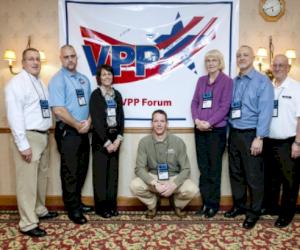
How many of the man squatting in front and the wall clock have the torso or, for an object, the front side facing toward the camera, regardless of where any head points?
2

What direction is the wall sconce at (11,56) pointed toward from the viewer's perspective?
toward the camera

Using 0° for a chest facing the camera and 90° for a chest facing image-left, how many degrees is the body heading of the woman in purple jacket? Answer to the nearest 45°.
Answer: approximately 45°

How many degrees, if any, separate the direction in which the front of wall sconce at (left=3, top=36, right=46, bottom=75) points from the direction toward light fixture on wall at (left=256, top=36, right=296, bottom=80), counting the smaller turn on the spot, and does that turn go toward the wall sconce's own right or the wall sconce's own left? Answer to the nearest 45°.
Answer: approximately 90° to the wall sconce's own left

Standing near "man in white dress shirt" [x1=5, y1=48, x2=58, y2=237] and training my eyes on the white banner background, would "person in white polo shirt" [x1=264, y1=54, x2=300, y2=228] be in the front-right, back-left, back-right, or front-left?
front-right

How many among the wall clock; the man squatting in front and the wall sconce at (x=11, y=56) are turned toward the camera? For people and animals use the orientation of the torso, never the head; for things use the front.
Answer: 3
